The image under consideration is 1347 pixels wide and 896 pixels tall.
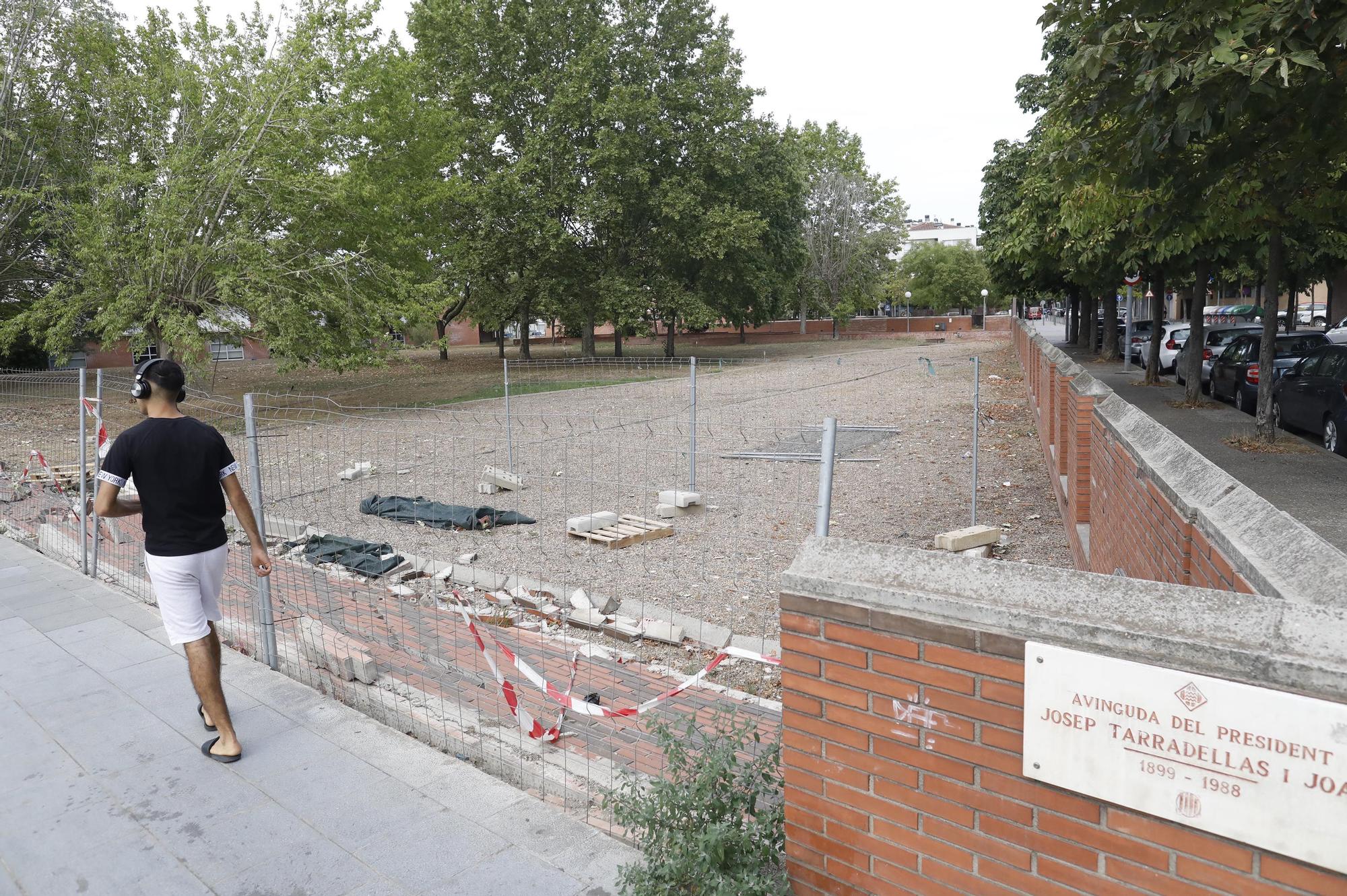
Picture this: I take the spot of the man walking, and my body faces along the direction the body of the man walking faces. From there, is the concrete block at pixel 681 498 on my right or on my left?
on my right

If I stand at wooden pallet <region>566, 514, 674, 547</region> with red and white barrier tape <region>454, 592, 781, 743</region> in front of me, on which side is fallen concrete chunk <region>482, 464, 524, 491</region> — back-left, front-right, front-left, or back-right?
back-right

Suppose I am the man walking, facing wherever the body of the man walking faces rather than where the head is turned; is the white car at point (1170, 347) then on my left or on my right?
on my right

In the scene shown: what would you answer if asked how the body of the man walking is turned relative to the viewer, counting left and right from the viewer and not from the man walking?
facing away from the viewer and to the left of the viewer

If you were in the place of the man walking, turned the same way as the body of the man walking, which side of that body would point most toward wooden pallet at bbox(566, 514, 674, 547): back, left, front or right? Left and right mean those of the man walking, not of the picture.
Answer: right

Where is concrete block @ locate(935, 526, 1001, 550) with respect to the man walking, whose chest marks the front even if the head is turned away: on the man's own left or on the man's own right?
on the man's own right

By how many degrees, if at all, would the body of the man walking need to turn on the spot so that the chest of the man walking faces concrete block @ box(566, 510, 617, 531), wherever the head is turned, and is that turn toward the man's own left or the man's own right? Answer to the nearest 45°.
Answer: approximately 90° to the man's own right
